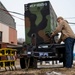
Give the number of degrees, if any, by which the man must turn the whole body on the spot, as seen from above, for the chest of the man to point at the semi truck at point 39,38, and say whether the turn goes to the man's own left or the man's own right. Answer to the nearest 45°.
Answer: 0° — they already face it

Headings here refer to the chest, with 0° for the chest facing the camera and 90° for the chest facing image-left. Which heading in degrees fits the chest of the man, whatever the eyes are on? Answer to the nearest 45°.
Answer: approximately 90°

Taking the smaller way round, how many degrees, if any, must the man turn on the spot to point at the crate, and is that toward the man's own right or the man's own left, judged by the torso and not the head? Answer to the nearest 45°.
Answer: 0° — they already face it
